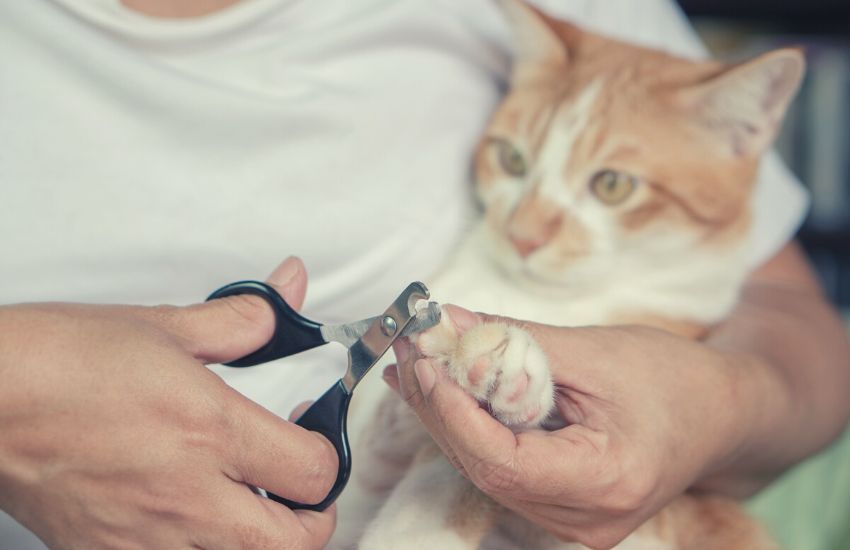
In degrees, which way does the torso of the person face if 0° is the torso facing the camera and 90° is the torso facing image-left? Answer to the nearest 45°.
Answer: approximately 0°
